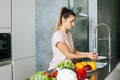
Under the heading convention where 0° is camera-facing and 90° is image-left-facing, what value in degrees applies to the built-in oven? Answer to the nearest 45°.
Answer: approximately 315°

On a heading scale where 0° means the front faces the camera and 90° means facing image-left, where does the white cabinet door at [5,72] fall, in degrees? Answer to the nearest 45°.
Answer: approximately 315°

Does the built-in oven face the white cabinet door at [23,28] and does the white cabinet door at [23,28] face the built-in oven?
no

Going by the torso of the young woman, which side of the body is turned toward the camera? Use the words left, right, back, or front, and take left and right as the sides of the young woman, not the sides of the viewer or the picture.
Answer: right

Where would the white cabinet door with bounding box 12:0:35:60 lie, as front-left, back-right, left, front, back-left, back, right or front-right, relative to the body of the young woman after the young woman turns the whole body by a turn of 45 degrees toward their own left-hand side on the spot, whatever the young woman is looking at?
left

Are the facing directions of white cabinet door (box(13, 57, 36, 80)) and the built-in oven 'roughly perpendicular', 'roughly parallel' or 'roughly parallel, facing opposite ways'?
roughly parallel

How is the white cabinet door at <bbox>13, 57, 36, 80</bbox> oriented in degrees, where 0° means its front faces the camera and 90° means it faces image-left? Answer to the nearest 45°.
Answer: approximately 315°

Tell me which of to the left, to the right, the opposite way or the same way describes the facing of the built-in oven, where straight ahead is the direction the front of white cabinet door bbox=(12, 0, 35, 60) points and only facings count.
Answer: the same way
